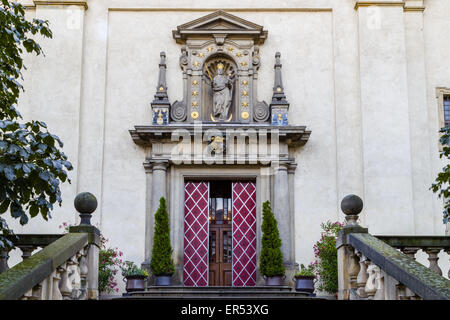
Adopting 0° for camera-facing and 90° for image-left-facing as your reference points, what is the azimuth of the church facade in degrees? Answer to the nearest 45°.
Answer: approximately 0°

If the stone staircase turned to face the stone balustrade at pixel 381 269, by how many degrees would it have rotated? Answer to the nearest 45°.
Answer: approximately 45° to its left

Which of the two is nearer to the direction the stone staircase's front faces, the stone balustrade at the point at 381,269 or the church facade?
the stone balustrade

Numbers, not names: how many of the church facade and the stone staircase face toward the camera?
2

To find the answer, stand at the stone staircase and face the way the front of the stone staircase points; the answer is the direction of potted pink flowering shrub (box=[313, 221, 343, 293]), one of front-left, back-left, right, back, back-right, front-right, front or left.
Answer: back-left

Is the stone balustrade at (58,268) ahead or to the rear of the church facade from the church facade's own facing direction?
ahead

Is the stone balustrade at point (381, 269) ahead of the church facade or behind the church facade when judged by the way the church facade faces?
ahead

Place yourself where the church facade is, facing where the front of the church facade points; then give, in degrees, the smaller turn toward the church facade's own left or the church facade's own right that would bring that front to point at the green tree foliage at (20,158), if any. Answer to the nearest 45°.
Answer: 0° — it already faces it

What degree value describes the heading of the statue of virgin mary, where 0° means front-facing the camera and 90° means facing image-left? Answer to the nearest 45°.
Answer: approximately 0°
